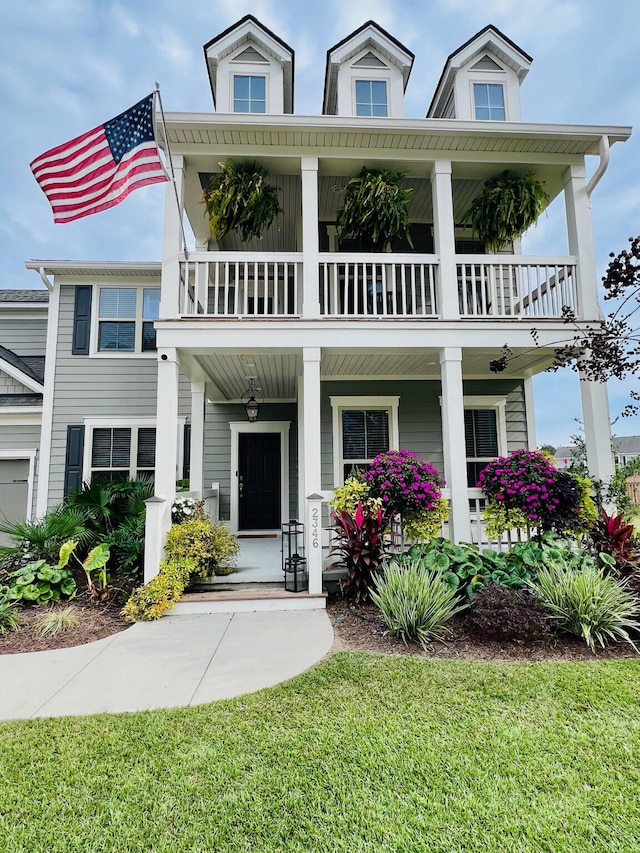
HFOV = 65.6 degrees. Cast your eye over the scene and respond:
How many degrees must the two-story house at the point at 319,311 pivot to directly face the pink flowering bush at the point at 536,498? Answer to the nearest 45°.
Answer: approximately 45° to its left

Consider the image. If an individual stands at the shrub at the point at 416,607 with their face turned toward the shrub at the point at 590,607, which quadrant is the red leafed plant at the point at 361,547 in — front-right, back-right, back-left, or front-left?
back-left

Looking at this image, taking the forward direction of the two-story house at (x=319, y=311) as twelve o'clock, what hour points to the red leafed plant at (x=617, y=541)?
The red leafed plant is roughly at 10 o'clock from the two-story house.

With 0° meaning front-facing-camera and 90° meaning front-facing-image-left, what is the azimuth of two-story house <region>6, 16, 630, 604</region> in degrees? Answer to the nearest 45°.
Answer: approximately 0°
